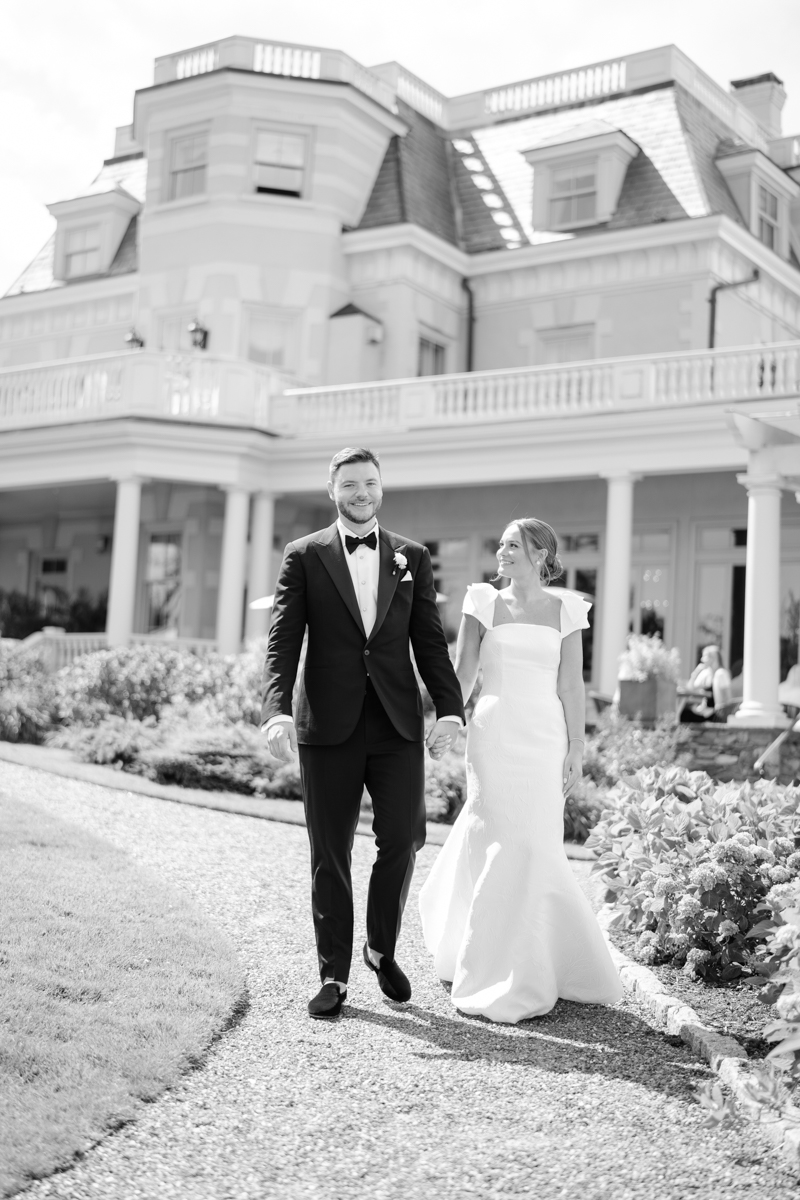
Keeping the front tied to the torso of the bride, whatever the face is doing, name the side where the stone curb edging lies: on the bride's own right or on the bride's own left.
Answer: on the bride's own left

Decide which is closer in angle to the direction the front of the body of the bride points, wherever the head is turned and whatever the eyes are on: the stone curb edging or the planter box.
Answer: the stone curb edging

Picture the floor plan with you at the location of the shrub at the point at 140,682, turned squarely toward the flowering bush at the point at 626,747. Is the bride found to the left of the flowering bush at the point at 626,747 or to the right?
right

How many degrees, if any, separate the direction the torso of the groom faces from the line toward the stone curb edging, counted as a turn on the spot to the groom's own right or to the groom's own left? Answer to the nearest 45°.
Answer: approximately 90° to the groom's own left

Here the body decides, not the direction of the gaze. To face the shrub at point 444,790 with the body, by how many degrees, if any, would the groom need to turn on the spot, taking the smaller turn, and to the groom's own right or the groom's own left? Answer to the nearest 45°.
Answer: approximately 180°

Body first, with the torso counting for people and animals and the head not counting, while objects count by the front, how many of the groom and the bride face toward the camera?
2

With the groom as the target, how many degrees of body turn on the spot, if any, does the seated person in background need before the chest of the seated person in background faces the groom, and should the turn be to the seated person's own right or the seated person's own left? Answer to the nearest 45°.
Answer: approximately 45° to the seated person's own left

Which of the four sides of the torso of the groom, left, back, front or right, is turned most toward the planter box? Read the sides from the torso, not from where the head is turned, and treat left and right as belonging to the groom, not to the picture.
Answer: back

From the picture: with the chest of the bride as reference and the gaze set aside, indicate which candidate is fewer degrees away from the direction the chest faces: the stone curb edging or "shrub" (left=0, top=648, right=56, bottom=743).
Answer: the stone curb edging

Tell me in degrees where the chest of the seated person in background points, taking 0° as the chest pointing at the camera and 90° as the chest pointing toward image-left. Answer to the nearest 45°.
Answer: approximately 45°

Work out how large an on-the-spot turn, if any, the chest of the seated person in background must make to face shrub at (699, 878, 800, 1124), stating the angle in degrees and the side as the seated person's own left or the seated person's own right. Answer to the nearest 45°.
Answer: approximately 45° to the seated person's own left

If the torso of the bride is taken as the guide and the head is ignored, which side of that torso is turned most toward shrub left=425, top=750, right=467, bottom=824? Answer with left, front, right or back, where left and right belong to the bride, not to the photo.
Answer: back
